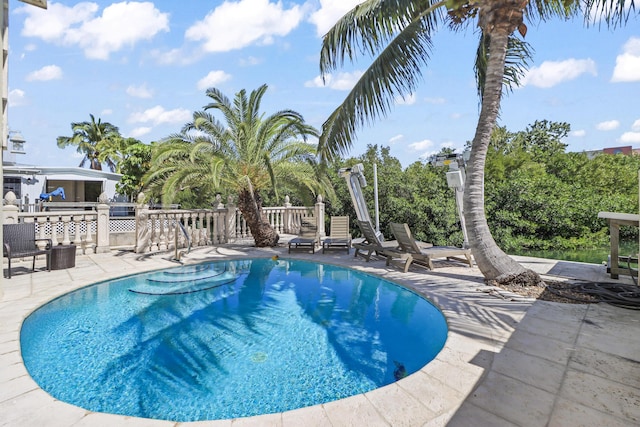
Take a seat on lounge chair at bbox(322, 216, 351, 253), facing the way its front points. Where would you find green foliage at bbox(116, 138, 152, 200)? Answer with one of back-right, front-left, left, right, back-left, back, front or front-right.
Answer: back-right

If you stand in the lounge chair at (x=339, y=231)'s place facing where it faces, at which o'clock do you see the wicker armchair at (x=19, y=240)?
the wicker armchair at (x=19, y=240) is roughly at 2 o'clock from the lounge chair at (x=339, y=231).

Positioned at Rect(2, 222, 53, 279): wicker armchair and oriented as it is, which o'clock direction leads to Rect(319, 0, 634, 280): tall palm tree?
The tall palm tree is roughly at 12 o'clock from the wicker armchair.

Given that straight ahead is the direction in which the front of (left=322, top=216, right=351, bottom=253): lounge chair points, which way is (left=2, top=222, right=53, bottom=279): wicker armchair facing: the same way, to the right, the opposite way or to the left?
to the left

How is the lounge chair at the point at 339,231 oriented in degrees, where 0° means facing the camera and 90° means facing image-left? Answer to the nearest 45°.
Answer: approximately 0°

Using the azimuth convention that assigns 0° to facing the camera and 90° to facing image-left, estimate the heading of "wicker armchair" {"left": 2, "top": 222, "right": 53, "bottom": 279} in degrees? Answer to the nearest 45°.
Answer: approximately 315°

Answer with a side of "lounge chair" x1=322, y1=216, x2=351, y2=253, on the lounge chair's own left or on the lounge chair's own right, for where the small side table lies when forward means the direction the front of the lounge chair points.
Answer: on the lounge chair's own right

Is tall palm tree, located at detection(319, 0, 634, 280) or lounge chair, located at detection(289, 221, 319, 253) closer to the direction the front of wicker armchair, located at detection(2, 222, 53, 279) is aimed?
the tall palm tree

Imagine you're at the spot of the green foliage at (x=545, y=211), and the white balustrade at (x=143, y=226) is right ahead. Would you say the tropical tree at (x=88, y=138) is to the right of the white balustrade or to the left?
right

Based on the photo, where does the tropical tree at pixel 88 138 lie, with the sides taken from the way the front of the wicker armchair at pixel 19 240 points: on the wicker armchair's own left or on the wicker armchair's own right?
on the wicker armchair's own left

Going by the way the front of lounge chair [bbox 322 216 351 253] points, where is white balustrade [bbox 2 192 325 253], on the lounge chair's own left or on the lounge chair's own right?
on the lounge chair's own right

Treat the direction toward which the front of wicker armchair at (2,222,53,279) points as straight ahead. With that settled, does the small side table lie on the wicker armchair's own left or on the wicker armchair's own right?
on the wicker armchair's own left
